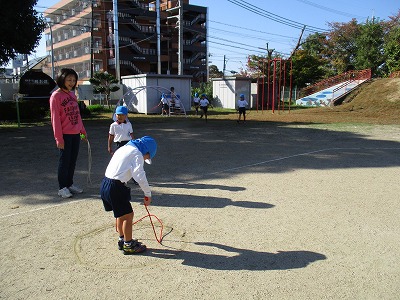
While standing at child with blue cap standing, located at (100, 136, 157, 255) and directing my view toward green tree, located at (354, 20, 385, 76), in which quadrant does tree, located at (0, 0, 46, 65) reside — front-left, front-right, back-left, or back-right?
front-left

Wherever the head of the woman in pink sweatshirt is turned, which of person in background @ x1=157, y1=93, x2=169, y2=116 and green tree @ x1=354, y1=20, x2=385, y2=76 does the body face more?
the green tree

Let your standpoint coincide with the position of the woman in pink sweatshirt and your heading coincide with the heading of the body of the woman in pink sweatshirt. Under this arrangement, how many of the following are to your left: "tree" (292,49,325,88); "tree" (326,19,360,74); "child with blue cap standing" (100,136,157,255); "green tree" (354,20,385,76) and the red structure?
4

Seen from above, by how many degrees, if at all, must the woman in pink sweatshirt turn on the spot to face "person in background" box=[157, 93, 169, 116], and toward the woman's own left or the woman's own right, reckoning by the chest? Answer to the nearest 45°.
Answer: approximately 135° to the woman's own left

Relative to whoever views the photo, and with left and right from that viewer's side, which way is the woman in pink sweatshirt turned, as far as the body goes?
facing the viewer and to the right of the viewer

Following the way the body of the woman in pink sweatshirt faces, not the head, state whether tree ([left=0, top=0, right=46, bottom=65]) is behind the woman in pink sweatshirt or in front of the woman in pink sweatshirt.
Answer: behind

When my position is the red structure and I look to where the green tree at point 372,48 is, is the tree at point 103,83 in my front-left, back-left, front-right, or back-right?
back-left

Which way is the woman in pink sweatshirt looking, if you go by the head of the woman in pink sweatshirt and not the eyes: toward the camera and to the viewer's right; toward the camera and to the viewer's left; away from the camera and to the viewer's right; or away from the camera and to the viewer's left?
toward the camera and to the viewer's right

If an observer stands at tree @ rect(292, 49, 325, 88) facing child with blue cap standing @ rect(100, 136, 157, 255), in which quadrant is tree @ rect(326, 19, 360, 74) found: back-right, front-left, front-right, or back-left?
back-left

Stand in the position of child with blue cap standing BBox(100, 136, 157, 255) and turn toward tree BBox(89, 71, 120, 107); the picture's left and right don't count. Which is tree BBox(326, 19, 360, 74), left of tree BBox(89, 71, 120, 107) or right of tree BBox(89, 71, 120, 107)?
right

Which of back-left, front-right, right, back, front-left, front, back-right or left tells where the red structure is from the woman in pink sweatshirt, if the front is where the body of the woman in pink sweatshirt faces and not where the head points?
left

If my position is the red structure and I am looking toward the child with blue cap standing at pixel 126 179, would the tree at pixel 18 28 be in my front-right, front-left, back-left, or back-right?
front-right

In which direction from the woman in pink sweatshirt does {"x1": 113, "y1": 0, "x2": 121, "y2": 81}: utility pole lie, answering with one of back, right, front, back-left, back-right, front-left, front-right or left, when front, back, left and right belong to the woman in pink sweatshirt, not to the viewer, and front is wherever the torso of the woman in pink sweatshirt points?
back-left

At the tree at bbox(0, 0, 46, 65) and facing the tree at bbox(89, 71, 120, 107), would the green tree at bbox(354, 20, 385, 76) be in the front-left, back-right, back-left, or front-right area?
front-right
